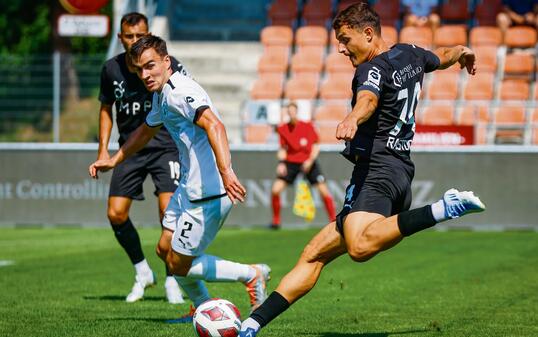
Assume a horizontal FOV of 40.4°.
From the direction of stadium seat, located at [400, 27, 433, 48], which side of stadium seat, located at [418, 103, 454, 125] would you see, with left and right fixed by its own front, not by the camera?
back

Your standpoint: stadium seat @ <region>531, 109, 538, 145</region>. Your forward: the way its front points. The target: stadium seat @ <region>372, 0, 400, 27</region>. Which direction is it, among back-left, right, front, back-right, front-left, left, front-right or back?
back-right

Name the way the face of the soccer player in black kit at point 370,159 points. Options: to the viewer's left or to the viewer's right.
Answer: to the viewer's left

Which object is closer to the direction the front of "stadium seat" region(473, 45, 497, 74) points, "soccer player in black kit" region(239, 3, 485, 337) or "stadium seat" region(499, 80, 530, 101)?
the soccer player in black kit

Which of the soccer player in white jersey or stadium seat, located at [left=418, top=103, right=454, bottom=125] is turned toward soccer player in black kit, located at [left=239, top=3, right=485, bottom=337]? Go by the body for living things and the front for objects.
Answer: the stadium seat

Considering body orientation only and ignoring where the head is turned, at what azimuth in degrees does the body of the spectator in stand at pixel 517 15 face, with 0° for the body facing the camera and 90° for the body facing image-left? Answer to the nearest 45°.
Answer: approximately 0°

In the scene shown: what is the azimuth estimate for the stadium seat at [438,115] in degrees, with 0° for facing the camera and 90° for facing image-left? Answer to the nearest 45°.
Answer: approximately 0°

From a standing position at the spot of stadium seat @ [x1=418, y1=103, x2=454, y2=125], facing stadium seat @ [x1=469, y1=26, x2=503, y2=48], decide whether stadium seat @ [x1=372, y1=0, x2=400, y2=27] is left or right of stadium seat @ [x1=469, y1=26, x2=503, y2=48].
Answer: left
